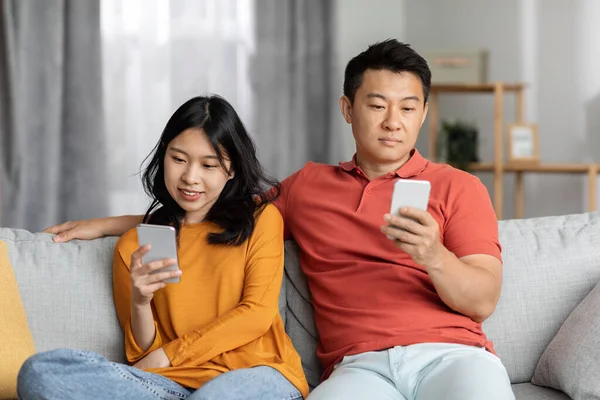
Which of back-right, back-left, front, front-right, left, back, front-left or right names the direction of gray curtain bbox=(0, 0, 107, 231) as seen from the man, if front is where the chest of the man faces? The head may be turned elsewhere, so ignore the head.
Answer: back-right

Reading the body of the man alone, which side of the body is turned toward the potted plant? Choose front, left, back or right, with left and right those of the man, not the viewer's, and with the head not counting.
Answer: back

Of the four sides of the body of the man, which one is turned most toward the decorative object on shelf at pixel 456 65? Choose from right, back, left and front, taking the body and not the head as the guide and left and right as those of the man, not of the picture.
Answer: back

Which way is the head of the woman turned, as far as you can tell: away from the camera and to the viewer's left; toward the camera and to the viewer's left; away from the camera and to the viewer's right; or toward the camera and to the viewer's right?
toward the camera and to the viewer's left

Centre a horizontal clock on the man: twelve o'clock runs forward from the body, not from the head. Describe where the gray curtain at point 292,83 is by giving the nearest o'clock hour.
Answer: The gray curtain is roughly at 6 o'clock from the man.

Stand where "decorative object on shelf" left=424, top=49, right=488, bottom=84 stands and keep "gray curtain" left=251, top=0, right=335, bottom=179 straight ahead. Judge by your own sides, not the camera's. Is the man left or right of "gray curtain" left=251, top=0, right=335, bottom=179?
left

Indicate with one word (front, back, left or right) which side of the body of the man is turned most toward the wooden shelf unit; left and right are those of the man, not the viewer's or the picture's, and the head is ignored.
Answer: back

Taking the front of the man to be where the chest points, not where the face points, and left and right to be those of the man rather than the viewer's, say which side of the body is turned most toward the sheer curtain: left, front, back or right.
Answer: back

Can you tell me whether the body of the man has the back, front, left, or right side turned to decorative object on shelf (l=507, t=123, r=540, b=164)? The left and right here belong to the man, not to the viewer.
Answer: back

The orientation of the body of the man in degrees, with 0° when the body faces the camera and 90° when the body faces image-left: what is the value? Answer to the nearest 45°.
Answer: approximately 0°

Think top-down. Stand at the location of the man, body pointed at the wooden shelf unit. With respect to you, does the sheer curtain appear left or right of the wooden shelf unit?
left
